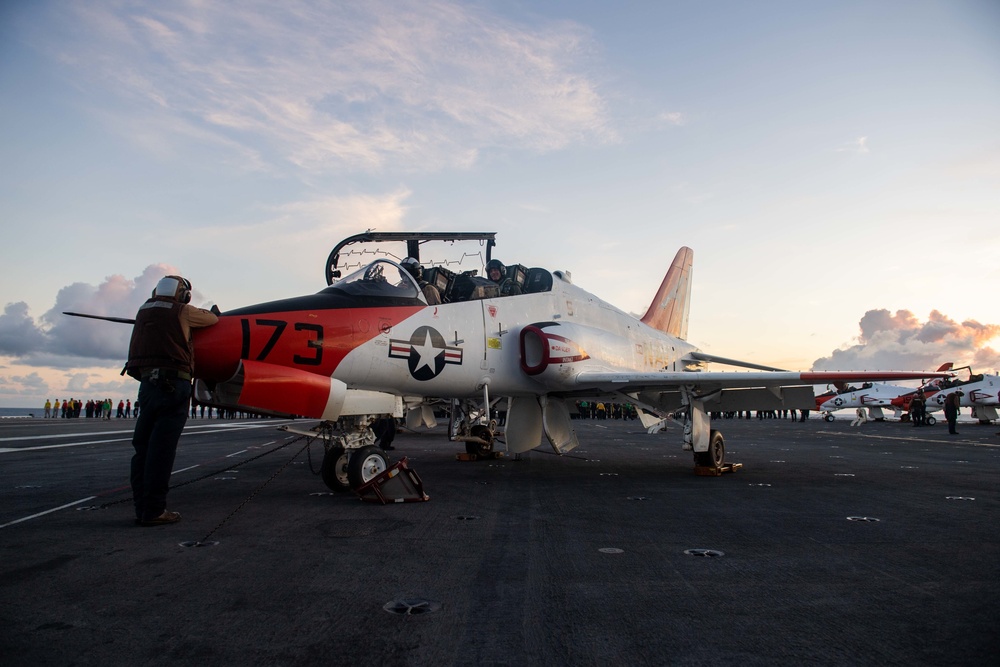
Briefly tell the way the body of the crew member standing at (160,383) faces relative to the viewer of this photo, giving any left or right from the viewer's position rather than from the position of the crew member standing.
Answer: facing away from the viewer and to the right of the viewer

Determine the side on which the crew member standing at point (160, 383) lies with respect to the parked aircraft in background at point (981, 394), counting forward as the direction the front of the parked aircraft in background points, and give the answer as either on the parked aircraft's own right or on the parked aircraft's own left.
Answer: on the parked aircraft's own left

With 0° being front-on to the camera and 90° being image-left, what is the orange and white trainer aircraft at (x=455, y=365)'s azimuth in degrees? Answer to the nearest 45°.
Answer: approximately 45°

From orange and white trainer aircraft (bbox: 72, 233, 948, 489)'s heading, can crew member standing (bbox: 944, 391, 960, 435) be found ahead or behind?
behind

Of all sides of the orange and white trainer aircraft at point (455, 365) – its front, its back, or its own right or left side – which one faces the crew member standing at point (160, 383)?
front

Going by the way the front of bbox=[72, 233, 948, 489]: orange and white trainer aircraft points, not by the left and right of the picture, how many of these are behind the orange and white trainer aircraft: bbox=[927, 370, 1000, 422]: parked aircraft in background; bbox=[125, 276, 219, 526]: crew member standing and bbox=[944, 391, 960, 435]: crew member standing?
2

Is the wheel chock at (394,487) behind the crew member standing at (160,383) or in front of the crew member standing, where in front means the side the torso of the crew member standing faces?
in front

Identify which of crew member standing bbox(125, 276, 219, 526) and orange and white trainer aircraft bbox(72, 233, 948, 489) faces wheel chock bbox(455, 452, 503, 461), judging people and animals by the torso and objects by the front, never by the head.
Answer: the crew member standing
